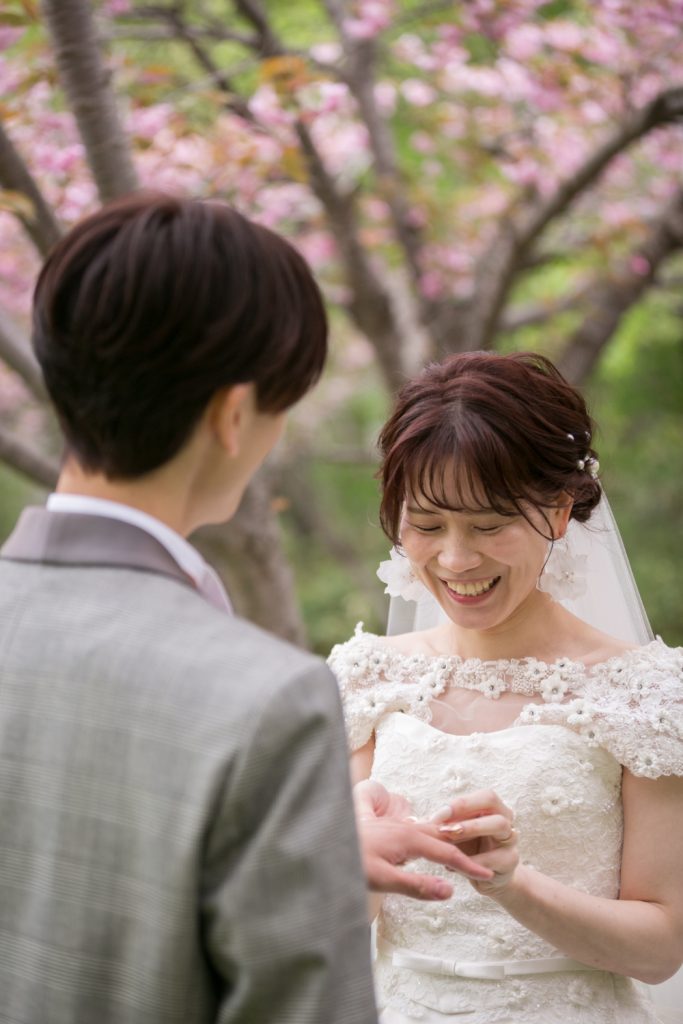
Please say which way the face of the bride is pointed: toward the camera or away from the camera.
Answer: toward the camera

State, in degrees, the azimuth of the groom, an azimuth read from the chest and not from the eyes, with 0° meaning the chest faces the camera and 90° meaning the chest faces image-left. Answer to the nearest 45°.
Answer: approximately 225°

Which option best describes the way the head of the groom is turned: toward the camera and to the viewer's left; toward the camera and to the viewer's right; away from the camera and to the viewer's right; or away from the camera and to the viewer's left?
away from the camera and to the viewer's right

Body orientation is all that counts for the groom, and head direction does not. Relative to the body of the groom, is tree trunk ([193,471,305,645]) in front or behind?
in front
